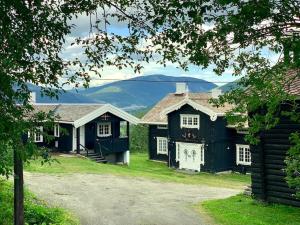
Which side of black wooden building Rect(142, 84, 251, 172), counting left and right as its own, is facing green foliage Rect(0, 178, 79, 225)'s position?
front

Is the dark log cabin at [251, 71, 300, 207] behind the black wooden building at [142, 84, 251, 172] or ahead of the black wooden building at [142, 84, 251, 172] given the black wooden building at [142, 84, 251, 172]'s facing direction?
ahead

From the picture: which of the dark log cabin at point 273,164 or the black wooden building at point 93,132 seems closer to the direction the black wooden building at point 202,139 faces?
the dark log cabin

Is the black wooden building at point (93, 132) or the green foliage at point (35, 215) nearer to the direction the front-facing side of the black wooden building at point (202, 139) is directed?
the green foliage

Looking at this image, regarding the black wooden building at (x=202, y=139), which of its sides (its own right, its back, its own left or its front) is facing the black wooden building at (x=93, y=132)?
right

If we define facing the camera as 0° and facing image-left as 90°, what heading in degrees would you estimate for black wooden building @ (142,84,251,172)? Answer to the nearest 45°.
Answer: approximately 0°
